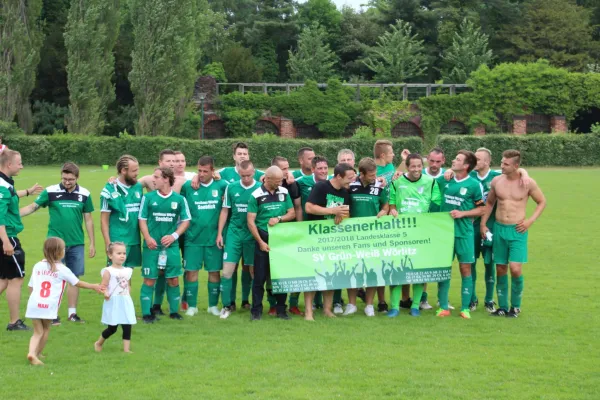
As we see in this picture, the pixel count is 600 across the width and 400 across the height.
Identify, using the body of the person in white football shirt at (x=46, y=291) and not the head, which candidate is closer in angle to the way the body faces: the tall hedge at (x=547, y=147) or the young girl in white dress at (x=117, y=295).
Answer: the tall hedge

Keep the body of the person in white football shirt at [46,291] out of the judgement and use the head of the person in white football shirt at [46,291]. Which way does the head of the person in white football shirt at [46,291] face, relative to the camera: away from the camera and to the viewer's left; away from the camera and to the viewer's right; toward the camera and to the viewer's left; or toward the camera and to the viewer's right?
away from the camera and to the viewer's right

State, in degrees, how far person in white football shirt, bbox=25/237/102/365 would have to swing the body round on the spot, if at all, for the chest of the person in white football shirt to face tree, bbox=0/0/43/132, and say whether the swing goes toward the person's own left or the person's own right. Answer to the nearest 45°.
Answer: approximately 45° to the person's own left

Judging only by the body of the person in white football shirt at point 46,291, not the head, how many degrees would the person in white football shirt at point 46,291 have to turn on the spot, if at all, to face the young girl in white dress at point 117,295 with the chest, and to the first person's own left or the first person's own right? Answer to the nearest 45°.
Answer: approximately 45° to the first person's own right

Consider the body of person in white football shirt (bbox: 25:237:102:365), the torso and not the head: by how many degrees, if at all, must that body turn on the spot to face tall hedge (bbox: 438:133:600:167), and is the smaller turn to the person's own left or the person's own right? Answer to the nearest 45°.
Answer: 0° — they already face it

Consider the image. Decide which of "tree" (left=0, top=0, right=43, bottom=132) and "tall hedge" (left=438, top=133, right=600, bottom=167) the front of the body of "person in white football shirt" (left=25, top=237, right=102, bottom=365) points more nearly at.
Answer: the tall hedge

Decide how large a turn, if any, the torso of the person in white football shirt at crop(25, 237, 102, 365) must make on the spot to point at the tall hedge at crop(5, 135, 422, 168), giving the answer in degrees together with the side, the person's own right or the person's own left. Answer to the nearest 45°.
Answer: approximately 45° to the person's own left

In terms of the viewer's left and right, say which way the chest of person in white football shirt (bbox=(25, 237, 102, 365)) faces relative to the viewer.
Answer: facing away from the viewer and to the right of the viewer

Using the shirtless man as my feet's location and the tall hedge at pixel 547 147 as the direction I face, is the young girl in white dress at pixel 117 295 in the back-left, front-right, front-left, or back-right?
back-left
